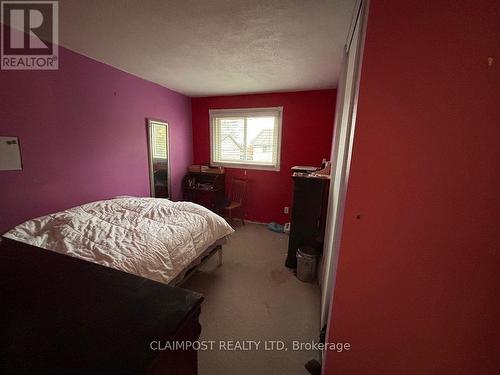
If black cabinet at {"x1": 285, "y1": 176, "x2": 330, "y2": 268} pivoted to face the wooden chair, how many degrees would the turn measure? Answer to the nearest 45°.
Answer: approximately 45° to its right

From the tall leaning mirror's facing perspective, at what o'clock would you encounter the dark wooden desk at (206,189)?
The dark wooden desk is roughly at 10 o'clock from the tall leaning mirror.

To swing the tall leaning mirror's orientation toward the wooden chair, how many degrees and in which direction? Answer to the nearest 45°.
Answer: approximately 45° to its left

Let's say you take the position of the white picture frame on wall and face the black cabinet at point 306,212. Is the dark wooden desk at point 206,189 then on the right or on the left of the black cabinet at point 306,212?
left

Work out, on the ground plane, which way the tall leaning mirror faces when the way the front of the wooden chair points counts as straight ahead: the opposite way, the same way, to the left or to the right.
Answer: to the left

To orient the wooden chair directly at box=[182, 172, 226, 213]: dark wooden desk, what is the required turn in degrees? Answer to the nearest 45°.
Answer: approximately 45° to its right

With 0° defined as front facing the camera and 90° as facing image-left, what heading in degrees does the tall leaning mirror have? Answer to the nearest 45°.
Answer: approximately 315°

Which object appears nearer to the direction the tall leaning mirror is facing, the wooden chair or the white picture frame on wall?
the wooden chair

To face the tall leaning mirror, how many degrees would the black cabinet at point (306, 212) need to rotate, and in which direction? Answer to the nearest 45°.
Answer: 0° — it already faces it

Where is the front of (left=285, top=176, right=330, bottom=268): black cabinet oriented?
to the viewer's left

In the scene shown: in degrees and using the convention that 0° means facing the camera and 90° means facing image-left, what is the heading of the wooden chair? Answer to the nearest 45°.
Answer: approximately 45°

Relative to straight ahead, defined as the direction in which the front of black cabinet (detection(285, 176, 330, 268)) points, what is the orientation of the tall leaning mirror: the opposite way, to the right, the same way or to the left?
the opposite way

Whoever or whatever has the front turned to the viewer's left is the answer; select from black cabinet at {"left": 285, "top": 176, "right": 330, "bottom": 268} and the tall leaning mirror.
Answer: the black cabinet

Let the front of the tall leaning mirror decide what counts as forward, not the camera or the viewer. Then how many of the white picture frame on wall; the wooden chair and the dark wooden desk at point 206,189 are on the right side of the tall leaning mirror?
1

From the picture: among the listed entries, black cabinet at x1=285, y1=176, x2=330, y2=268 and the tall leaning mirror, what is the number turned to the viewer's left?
1
